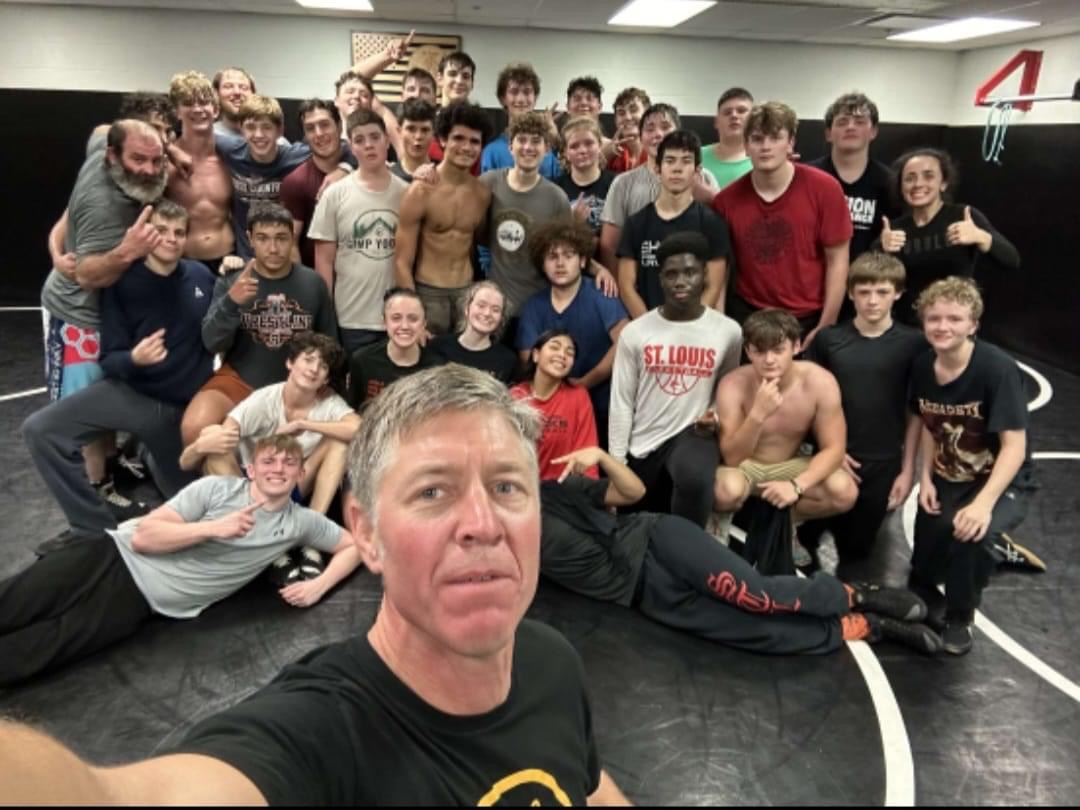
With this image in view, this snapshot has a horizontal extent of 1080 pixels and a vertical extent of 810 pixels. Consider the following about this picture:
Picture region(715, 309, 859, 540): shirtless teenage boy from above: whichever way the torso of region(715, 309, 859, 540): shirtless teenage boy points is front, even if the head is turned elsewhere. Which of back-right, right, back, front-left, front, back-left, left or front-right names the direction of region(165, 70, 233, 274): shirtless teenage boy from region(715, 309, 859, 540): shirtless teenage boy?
right

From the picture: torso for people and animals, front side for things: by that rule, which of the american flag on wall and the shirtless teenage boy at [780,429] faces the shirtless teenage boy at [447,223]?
the american flag on wall

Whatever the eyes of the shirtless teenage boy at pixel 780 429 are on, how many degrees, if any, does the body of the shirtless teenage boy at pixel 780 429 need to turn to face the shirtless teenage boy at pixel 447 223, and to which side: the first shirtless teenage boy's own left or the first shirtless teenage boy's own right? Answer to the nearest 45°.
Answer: approximately 90° to the first shirtless teenage boy's own right

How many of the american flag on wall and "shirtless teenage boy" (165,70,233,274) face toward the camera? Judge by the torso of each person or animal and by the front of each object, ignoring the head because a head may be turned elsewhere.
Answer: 2

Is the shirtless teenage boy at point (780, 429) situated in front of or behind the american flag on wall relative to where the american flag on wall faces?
in front

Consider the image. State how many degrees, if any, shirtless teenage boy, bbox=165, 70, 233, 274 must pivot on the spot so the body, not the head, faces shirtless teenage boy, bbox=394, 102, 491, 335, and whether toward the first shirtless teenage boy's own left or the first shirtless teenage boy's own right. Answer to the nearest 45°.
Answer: approximately 45° to the first shirtless teenage boy's own left

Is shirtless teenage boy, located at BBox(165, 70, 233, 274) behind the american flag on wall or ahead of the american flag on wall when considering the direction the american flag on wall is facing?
ahead

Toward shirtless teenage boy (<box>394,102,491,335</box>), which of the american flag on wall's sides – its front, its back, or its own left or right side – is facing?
front

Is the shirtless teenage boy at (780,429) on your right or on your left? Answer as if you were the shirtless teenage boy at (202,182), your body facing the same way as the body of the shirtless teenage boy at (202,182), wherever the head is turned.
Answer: on your left

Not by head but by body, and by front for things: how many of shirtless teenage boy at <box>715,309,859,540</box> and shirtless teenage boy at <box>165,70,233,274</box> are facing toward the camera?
2

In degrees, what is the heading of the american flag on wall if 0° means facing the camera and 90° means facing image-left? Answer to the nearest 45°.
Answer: approximately 0°
